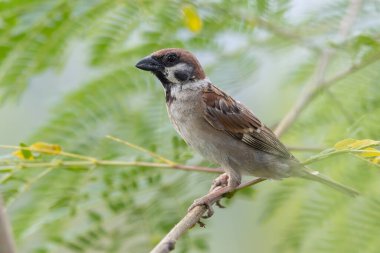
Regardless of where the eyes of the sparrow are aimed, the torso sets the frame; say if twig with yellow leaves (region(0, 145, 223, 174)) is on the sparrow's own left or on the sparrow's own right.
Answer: on the sparrow's own right

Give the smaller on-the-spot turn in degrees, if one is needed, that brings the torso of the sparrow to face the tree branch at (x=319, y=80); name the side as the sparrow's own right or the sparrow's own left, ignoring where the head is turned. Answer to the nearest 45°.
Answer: approximately 180°

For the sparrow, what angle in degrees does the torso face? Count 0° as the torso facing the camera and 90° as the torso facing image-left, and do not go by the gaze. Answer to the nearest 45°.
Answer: approximately 90°

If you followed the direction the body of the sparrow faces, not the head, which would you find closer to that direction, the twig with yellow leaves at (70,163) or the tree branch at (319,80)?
the twig with yellow leaves
